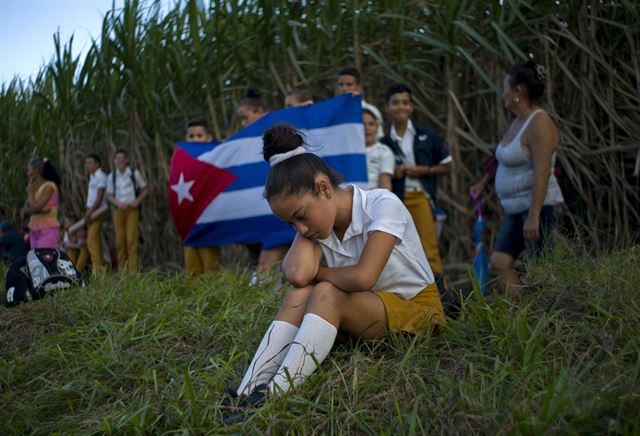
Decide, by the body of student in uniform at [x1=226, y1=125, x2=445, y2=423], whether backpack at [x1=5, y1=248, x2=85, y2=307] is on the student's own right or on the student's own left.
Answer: on the student's own right

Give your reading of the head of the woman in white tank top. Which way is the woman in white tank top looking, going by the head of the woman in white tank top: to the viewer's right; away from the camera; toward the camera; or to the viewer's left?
to the viewer's left

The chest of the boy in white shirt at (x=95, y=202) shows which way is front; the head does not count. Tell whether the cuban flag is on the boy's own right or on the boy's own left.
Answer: on the boy's own left
